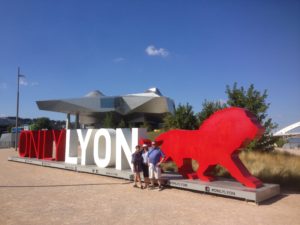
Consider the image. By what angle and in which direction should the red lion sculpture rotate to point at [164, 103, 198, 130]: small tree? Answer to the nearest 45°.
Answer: approximately 135° to its left

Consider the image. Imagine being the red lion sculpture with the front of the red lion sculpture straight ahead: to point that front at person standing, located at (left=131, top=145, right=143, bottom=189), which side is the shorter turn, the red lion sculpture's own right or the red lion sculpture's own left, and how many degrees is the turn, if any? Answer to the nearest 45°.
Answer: approximately 135° to the red lion sculpture's own right

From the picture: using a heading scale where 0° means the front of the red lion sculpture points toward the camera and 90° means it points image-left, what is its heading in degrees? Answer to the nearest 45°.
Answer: approximately 315°

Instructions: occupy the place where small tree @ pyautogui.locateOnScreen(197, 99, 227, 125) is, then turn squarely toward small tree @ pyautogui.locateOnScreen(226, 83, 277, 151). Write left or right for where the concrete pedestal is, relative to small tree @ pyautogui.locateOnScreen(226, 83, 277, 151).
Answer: right

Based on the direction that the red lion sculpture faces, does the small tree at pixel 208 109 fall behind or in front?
behind

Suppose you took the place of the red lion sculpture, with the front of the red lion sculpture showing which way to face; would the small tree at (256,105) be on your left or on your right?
on your left
